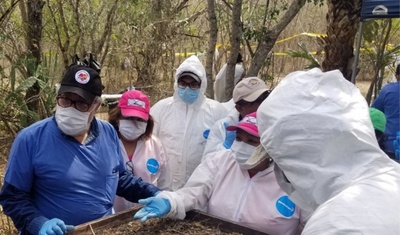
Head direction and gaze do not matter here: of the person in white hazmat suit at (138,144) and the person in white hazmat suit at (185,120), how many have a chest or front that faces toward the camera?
2

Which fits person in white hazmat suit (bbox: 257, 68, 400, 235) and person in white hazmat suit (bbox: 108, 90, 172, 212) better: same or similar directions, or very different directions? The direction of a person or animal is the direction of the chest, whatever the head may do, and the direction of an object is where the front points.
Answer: very different directions

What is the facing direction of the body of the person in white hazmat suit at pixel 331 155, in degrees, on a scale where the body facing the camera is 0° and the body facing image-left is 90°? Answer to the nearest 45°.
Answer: approximately 135°

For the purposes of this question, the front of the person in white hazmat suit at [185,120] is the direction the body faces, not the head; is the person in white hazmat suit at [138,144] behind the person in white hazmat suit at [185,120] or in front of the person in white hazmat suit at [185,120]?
in front

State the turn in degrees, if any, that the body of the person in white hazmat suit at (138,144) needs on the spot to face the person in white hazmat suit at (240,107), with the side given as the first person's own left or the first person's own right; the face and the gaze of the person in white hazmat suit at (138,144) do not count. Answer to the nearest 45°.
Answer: approximately 90° to the first person's own left

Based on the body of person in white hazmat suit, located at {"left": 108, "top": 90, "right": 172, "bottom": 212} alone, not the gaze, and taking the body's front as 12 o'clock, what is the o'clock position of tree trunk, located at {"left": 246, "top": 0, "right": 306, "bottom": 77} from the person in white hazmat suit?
The tree trunk is roughly at 7 o'clock from the person in white hazmat suit.

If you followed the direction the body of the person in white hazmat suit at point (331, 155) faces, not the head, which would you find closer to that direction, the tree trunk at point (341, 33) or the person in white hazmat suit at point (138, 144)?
the person in white hazmat suit

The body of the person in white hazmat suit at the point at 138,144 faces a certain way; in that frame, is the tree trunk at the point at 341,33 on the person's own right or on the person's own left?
on the person's own left

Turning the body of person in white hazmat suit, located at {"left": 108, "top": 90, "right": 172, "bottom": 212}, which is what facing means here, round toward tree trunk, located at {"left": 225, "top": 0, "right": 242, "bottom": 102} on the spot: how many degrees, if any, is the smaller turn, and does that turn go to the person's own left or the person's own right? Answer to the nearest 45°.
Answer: approximately 135° to the person's own left

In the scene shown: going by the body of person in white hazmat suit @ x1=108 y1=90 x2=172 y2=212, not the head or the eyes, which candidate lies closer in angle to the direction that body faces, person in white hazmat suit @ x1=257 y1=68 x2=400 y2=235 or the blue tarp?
the person in white hazmat suit

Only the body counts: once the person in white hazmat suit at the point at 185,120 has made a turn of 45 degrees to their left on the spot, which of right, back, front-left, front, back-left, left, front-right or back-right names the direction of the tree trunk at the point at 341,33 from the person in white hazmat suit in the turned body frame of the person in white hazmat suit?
left

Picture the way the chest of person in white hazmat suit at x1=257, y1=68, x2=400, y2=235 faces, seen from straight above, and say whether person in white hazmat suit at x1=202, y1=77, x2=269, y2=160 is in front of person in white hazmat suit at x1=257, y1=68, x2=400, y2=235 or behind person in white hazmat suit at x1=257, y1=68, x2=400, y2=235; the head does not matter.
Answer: in front

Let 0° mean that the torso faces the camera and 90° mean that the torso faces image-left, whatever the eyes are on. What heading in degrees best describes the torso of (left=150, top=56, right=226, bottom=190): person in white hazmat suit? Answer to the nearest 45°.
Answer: approximately 0°

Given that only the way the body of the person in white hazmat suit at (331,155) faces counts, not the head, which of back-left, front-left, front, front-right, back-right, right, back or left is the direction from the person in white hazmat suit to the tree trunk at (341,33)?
front-right

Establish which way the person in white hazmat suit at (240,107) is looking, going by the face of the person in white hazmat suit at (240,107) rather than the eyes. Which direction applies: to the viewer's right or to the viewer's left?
to the viewer's left

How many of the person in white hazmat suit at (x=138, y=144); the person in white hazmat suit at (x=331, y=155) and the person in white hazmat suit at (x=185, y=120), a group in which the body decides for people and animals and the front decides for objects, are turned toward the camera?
2
